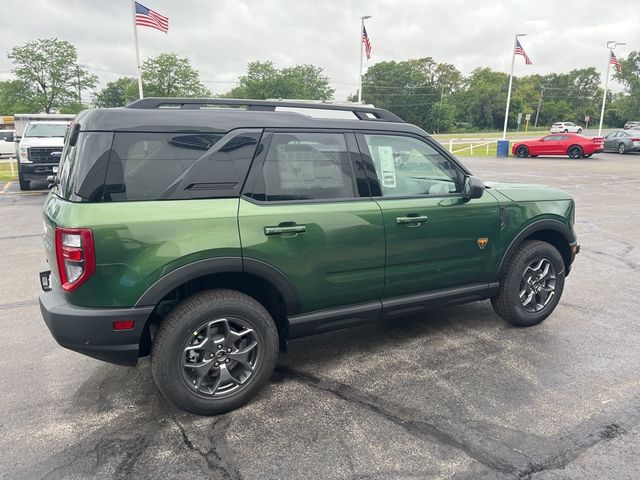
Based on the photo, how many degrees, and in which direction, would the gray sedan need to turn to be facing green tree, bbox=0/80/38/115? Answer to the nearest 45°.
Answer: approximately 45° to its left

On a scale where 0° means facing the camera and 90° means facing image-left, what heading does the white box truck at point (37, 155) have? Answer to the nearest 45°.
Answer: approximately 0°

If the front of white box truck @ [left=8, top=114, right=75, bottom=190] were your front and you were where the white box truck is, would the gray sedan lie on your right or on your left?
on your left

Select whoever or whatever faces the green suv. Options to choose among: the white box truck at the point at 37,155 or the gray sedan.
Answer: the white box truck

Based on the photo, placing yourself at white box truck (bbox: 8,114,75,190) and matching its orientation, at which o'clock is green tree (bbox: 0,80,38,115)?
The green tree is roughly at 6 o'clock from the white box truck.

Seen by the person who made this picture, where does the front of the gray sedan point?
facing away from the viewer and to the left of the viewer

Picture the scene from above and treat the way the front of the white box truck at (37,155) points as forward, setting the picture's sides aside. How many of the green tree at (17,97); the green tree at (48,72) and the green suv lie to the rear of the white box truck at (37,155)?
2

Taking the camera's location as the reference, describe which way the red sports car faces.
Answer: facing away from the viewer and to the left of the viewer

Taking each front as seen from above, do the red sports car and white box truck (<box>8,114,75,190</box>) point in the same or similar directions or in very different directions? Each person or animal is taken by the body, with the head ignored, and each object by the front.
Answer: very different directions
